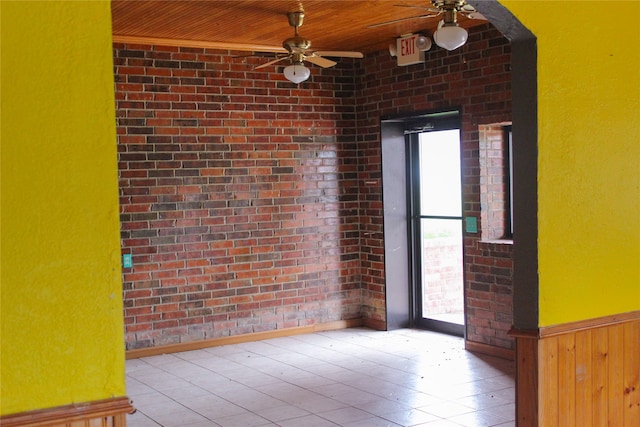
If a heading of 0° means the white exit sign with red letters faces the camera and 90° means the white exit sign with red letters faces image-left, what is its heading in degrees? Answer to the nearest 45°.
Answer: approximately 45°
